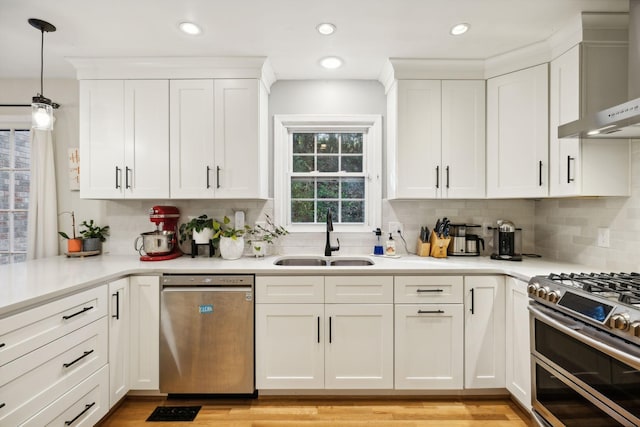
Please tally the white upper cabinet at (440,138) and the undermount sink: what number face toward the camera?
2

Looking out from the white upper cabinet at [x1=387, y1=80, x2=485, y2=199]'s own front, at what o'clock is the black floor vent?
The black floor vent is roughly at 2 o'clock from the white upper cabinet.

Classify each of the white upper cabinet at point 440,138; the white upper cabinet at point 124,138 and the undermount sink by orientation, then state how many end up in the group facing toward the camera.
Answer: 3

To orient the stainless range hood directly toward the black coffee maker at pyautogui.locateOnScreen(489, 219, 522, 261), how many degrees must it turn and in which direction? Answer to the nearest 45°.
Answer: approximately 90° to its right

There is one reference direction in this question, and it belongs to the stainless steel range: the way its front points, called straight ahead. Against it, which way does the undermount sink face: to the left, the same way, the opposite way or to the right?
to the left

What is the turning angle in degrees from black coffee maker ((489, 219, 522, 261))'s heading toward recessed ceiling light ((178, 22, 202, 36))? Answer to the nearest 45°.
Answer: approximately 45° to its right

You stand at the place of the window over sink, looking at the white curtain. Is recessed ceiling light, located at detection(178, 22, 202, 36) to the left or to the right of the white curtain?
left

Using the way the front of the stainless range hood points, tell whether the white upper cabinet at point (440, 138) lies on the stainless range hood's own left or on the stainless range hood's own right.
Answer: on the stainless range hood's own right

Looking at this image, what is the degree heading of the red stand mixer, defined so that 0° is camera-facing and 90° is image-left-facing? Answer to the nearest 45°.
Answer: approximately 45°

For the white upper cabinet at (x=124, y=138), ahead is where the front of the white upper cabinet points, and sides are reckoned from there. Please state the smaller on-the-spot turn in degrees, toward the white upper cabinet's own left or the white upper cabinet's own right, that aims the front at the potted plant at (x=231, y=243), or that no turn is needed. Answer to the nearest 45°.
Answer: approximately 45° to the white upper cabinet's own left

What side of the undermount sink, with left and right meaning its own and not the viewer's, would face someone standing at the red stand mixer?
right

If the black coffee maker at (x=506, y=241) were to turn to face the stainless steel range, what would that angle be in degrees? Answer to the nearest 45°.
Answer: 0° — it already faces it

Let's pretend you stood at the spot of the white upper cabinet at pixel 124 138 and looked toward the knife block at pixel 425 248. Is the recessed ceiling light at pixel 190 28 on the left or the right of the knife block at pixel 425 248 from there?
right
